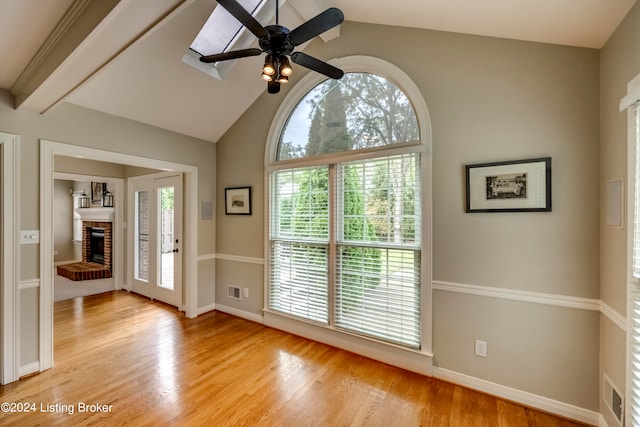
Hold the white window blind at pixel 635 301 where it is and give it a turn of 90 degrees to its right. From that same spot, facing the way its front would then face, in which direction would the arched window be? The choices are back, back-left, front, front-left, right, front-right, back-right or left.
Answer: left

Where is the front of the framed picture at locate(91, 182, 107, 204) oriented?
toward the camera

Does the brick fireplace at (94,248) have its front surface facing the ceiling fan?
no

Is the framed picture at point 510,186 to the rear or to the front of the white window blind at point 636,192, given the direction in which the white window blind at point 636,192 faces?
to the front

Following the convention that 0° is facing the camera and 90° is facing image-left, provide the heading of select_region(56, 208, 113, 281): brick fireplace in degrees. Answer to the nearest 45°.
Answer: approximately 45°

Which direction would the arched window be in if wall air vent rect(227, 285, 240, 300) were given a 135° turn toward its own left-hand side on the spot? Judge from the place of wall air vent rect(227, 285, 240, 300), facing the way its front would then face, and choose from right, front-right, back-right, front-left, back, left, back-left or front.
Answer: front-right

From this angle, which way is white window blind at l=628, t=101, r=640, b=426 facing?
to the viewer's left

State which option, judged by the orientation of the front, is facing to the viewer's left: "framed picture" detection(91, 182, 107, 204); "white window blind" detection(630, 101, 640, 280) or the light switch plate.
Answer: the white window blind

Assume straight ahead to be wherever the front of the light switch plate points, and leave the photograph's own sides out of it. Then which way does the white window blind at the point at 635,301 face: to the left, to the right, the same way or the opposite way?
the opposite way

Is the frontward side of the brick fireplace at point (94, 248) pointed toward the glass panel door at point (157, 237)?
no

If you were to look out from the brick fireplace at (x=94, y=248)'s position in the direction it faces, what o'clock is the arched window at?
The arched window is roughly at 10 o'clock from the brick fireplace.

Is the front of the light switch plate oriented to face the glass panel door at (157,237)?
no

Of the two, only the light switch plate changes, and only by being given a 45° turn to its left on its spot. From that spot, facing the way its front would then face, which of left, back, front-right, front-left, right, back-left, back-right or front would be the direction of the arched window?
front
